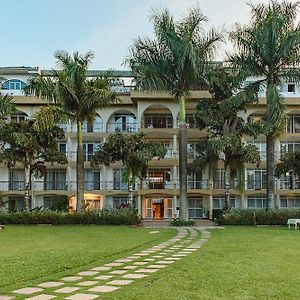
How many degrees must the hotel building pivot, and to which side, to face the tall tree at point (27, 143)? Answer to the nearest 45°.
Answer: approximately 45° to its right

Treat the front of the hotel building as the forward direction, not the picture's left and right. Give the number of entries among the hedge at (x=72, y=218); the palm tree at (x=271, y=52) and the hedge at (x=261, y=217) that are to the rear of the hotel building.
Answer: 0

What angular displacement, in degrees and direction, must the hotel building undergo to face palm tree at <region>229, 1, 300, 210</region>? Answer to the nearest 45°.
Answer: approximately 45° to its left

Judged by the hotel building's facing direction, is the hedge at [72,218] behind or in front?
in front

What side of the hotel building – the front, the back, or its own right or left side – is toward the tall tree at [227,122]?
front

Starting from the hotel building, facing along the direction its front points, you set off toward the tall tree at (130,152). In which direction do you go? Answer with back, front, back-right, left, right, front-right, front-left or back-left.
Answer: front

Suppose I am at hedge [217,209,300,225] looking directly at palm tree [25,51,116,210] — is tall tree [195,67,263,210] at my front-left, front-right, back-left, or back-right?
front-right

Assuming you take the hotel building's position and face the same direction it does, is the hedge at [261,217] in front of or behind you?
in front

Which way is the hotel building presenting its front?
toward the camera
